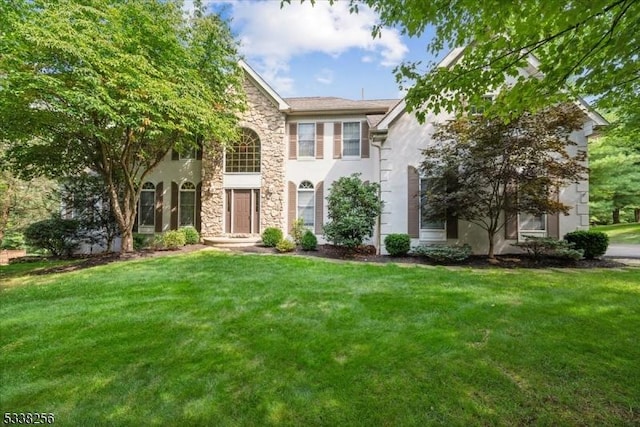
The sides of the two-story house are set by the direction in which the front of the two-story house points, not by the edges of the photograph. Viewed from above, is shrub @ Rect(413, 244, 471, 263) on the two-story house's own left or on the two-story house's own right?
on the two-story house's own left

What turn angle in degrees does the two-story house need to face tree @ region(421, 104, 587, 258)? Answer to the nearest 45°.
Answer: approximately 45° to its left

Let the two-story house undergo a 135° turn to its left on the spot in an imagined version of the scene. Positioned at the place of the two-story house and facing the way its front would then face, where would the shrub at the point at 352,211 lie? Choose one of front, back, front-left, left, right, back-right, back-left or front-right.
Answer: right

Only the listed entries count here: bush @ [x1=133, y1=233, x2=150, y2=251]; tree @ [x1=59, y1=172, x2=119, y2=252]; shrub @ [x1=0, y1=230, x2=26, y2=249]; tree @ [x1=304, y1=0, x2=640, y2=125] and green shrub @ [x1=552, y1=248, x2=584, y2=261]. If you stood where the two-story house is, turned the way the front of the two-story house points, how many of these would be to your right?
3

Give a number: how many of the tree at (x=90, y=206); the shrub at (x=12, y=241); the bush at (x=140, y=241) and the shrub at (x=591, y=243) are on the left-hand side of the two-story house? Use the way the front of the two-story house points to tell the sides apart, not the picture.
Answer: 1

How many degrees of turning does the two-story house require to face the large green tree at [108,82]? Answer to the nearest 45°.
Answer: approximately 45° to its right

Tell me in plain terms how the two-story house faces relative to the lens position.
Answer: facing the viewer

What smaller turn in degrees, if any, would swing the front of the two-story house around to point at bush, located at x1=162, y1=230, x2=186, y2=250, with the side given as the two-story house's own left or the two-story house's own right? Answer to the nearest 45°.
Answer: approximately 45° to the two-story house's own right

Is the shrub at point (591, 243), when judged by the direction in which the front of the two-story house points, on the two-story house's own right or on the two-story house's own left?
on the two-story house's own left

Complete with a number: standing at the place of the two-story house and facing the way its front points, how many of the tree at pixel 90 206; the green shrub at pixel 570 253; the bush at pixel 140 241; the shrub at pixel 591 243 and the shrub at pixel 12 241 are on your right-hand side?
3

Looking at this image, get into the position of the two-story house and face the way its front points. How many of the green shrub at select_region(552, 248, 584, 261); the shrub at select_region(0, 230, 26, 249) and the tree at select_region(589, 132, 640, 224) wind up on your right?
1

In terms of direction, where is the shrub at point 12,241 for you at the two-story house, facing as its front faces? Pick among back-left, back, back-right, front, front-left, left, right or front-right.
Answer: right
